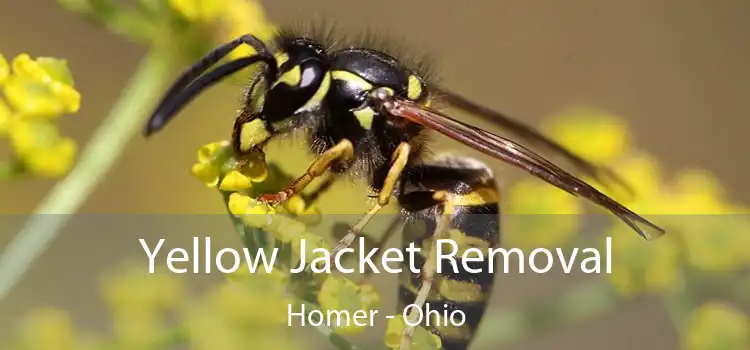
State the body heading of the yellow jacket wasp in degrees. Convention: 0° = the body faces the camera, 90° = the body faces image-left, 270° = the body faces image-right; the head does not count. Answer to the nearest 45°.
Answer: approximately 90°

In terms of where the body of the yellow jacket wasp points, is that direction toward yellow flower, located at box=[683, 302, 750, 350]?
no

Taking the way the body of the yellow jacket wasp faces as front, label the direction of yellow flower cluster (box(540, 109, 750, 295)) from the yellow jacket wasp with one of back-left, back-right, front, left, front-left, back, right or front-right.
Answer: back-right

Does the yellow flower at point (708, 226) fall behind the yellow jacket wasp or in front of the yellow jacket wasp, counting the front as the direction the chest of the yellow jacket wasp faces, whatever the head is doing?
behind
